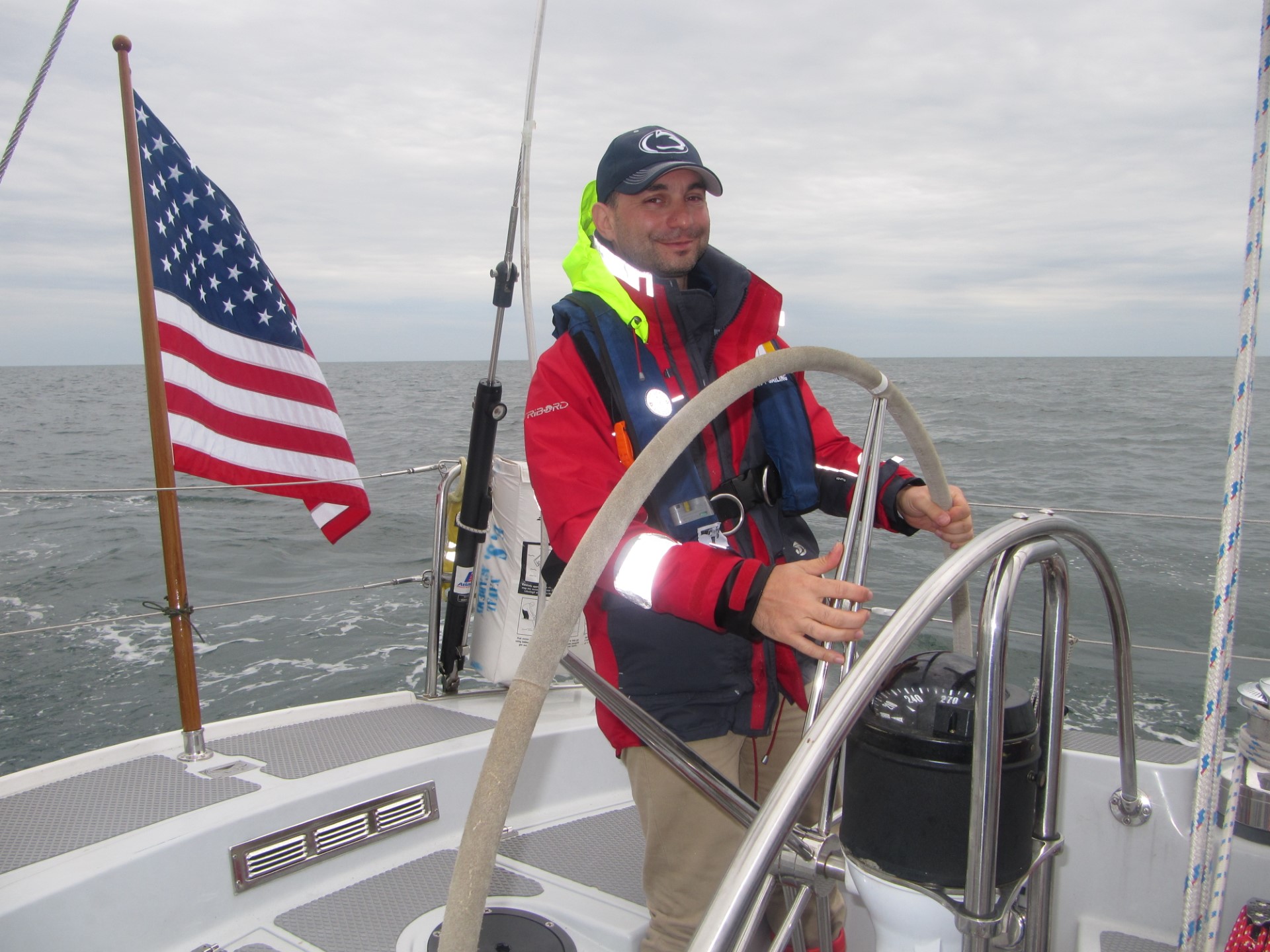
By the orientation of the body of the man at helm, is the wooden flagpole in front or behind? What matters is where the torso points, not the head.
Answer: behind

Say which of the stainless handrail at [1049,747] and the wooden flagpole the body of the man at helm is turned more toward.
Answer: the stainless handrail

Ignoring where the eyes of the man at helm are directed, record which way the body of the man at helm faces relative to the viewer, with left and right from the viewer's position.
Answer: facing the viewer and to the right of the viewer

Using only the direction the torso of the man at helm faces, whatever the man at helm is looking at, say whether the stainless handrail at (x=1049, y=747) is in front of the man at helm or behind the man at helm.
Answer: in front

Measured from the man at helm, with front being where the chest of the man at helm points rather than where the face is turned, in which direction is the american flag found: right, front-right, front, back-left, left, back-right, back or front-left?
back

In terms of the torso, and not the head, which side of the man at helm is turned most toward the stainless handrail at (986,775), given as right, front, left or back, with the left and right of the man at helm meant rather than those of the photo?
front

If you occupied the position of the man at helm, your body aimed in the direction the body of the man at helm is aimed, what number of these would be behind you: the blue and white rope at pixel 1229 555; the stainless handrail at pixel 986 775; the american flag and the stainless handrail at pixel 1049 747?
1

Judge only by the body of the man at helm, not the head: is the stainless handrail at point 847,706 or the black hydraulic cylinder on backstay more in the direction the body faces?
the stainless handrail
